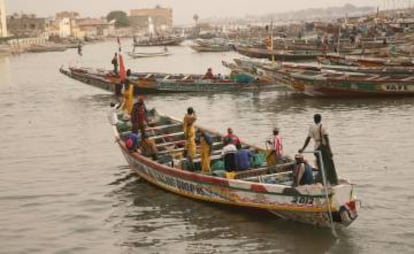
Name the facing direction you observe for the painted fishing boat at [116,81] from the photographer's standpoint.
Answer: facing to the left of the viewer

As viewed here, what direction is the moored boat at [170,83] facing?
to the viewer's left

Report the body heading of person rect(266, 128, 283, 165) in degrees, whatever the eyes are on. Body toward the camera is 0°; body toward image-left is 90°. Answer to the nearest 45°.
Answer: approximately 90°

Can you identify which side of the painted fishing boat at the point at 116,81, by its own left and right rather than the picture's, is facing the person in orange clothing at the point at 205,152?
left

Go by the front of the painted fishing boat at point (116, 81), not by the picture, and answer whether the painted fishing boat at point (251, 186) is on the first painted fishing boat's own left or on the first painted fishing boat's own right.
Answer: on the first painted fishing boat's own left

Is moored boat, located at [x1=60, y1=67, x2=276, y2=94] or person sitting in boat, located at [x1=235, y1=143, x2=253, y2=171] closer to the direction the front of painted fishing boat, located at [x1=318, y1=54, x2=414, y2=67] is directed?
the moored boat

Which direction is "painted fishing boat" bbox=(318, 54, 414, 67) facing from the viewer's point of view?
to the viewer's left

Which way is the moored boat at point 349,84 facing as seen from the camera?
to the viewer's left

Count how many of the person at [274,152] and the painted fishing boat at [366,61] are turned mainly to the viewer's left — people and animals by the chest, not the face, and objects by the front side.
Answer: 2
